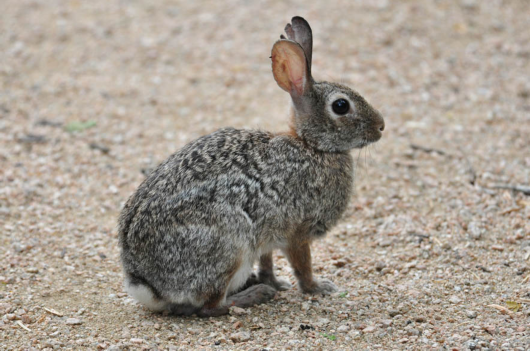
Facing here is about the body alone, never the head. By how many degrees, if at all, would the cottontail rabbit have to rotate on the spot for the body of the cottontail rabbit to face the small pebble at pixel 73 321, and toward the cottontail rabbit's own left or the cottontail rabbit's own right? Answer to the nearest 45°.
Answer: approximately 180°

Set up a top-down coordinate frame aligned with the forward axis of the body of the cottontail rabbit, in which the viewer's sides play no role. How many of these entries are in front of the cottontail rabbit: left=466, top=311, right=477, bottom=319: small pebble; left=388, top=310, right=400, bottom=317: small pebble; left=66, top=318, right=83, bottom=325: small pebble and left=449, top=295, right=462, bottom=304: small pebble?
3

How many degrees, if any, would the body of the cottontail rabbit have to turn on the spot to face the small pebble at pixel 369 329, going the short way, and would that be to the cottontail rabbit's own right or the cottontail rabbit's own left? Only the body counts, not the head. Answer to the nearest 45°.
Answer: approximately 45° to the cottontail rabbit's own right

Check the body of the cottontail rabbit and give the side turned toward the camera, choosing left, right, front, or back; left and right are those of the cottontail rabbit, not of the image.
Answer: right

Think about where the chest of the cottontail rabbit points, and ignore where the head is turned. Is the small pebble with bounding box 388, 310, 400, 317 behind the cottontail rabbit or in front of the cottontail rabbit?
in front

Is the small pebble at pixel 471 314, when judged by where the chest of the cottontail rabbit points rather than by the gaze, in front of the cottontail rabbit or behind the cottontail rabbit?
in front
